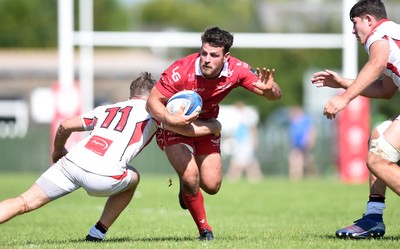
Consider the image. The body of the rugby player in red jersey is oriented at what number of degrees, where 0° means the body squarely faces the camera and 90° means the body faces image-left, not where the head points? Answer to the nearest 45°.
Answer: approximately 0°

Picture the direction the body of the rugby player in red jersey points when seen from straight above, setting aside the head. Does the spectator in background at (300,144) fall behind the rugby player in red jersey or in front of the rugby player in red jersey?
behind

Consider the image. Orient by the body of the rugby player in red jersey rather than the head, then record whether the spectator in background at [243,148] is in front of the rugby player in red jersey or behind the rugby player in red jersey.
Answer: behind
